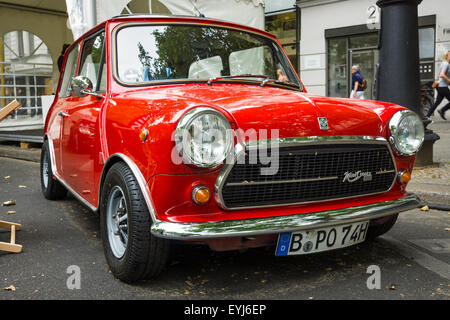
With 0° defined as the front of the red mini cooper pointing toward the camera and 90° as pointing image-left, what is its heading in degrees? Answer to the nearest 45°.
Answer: approximately 315°

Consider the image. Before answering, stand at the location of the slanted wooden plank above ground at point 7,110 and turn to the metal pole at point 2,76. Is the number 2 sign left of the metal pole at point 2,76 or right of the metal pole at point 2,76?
right

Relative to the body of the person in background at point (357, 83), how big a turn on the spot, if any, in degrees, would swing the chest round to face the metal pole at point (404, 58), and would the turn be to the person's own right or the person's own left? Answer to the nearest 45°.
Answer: approximately 90° to the person's own left
